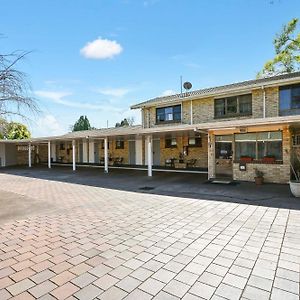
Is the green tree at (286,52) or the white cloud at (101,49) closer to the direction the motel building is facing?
the white cloud

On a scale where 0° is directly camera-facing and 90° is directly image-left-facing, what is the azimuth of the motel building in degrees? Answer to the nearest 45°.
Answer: approximately 45°

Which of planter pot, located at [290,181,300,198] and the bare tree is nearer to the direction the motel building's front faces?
the bare tree

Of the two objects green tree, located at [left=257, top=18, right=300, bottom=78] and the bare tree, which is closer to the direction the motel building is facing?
the bare tree

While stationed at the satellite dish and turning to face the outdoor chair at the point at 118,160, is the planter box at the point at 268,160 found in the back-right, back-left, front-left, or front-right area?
back-left

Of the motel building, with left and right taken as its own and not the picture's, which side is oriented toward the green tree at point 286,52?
back

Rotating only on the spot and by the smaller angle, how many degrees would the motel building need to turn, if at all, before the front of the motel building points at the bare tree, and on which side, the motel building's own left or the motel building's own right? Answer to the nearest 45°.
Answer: approximately 90° to the motel building's own right
